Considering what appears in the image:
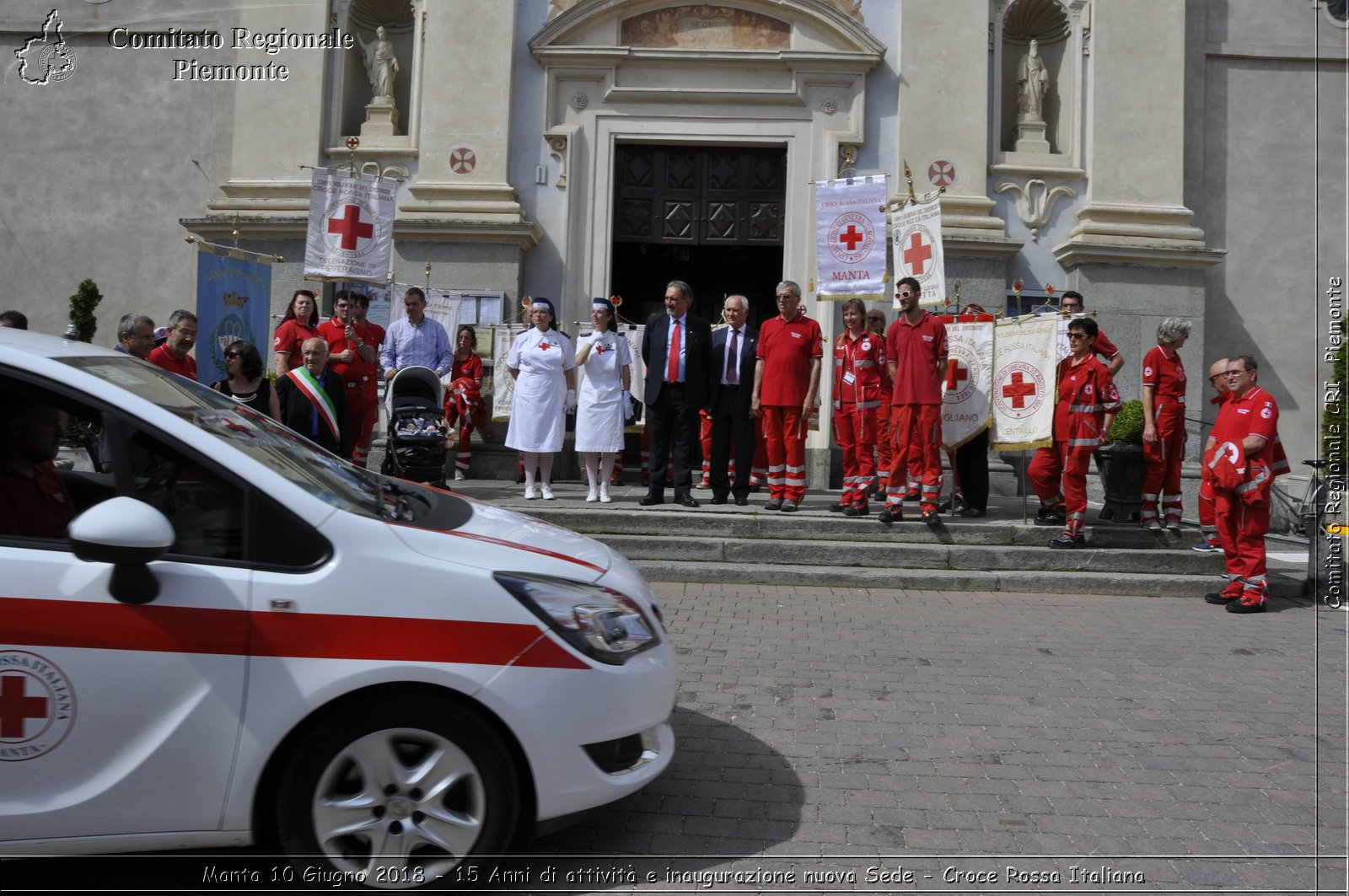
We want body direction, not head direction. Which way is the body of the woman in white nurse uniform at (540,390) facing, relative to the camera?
toward the camera

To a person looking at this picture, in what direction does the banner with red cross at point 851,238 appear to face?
facing the viewer

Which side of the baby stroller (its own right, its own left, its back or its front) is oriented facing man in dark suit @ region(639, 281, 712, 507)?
left

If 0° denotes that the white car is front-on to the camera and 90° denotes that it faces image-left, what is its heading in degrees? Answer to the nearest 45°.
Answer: approximately 270°

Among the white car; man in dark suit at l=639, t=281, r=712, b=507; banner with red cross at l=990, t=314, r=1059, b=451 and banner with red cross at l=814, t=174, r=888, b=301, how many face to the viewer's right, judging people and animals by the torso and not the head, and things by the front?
1

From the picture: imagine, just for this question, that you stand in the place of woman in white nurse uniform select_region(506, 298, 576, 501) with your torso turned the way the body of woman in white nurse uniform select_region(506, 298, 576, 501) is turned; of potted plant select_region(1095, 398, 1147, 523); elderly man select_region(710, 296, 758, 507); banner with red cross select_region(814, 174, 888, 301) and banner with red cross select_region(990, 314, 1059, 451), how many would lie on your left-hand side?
4

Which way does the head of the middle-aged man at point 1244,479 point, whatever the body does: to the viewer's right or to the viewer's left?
to the viewer's left

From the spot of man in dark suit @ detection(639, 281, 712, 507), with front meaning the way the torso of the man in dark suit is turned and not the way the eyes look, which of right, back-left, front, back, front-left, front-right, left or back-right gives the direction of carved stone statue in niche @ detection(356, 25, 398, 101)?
back-right

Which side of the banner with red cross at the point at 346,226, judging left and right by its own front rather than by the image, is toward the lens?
front

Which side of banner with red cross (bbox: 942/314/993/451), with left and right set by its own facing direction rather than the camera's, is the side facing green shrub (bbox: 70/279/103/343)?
right
